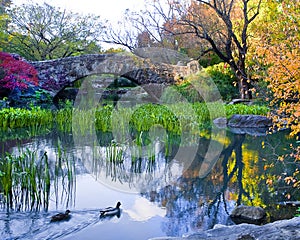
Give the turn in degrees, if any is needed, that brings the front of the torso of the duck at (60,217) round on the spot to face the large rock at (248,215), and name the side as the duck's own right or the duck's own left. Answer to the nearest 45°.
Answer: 0° — it already faces it

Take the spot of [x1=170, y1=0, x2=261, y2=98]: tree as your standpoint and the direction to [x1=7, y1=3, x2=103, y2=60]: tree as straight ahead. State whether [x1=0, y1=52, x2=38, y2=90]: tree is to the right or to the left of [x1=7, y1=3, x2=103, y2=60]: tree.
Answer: left

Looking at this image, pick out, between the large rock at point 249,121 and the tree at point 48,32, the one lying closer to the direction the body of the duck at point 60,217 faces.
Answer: the large rock

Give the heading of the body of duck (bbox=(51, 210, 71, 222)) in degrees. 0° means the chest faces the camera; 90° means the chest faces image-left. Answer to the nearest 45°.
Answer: approximately 270°

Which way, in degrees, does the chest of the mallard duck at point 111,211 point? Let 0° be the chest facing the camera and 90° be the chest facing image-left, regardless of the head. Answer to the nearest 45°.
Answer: approximately 270°

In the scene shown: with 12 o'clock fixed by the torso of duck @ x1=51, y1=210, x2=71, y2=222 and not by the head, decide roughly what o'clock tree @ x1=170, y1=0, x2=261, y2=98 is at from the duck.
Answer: The tree is roughly at 10 o'clock from the duck.

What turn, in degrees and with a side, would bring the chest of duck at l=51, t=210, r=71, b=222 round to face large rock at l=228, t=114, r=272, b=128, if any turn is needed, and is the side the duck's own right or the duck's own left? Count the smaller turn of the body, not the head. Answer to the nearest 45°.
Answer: approximately 45° to the duck's own left

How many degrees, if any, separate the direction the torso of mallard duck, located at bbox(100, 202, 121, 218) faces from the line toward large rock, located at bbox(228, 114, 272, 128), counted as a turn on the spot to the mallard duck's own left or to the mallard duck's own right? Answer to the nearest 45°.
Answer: approximately 45° to the mallard duck's own left
